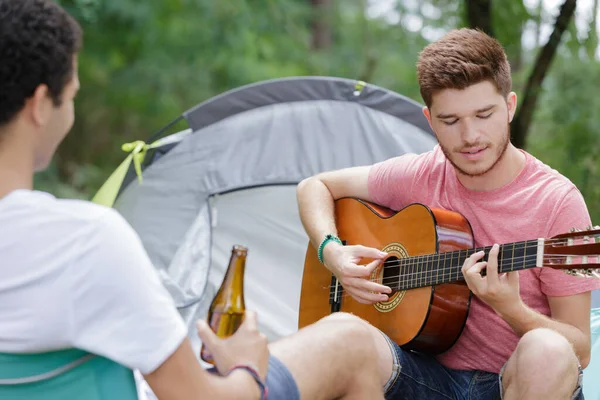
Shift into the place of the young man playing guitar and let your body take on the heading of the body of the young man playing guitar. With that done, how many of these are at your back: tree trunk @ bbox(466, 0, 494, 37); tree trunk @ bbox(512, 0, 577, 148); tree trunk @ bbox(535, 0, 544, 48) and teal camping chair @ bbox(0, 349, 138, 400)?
3

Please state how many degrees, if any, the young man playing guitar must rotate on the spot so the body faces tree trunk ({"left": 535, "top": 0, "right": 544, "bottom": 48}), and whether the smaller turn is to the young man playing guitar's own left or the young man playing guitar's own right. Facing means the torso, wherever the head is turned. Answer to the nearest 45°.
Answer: approximately 180°

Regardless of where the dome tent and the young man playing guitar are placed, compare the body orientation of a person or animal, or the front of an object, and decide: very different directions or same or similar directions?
same or similar directions

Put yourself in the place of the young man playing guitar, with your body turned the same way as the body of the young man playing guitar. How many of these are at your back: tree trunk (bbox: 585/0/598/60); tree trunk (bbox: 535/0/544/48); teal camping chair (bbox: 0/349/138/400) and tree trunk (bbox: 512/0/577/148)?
3

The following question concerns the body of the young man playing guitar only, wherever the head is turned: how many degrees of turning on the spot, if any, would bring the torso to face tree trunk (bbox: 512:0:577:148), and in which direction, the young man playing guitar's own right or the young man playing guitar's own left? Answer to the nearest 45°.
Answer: approximately 180°

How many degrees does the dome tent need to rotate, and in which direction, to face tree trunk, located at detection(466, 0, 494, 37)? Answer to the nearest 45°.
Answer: approximately 135° to its left

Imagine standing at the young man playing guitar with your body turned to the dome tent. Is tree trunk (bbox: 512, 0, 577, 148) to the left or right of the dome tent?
right

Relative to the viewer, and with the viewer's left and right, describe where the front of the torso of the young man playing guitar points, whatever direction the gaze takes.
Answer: facing the viewer

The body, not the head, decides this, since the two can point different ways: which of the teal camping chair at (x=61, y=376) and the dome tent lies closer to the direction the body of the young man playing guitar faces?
the teal camping chair

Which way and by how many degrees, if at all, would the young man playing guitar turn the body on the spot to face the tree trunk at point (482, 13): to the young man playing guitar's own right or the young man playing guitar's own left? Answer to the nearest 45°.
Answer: approximately 180°

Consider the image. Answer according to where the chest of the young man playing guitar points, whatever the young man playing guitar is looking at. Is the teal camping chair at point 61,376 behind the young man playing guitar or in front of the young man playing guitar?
in front

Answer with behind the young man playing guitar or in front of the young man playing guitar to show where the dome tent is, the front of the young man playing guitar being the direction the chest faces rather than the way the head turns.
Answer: behind

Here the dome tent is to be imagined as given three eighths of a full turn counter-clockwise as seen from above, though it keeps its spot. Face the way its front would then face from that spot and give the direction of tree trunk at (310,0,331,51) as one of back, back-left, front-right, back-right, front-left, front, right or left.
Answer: front-left

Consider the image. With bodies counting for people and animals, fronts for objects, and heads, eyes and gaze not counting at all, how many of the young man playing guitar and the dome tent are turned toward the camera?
2
